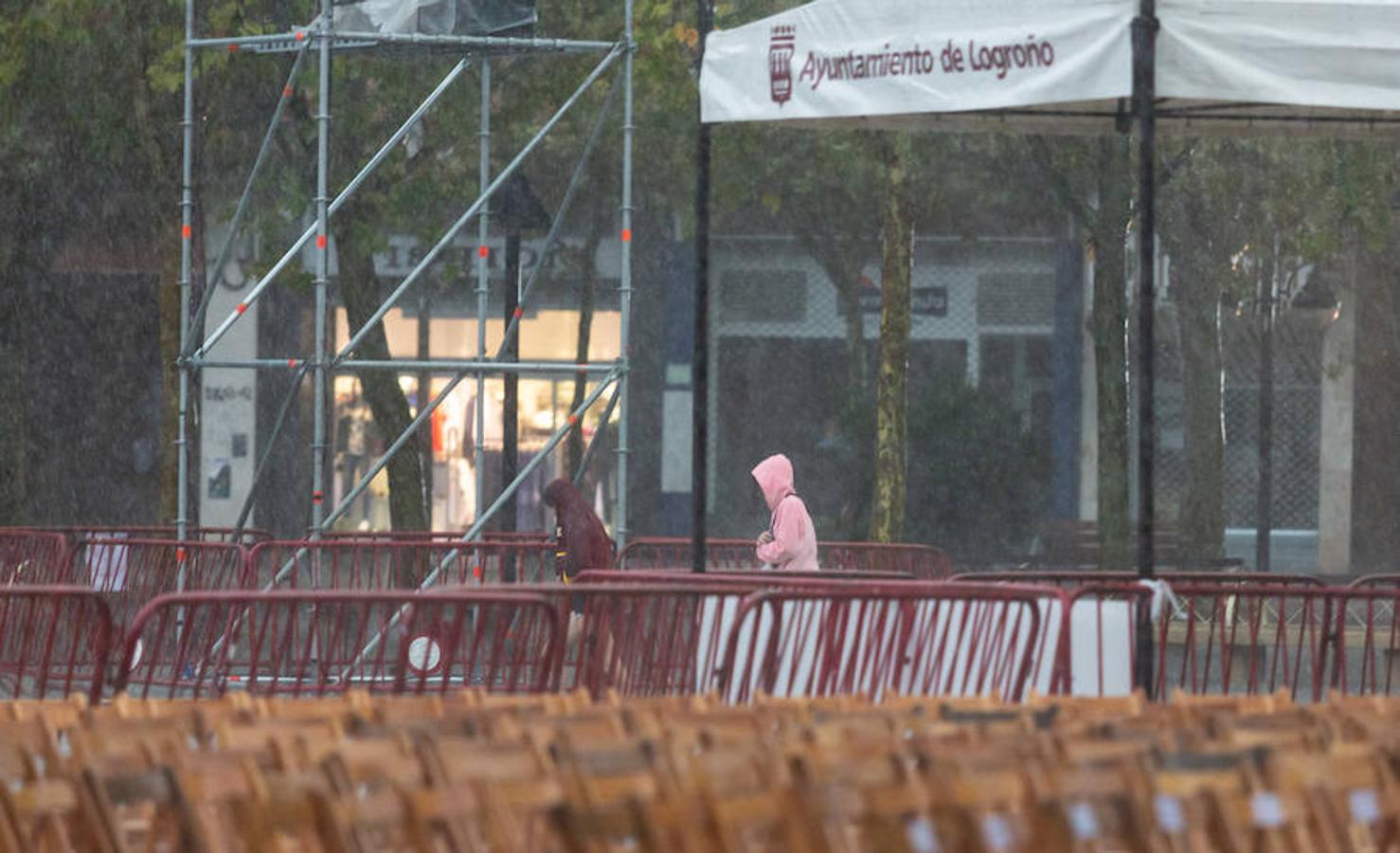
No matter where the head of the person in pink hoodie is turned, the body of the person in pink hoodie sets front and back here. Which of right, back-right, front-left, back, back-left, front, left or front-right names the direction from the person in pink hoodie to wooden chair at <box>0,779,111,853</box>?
left

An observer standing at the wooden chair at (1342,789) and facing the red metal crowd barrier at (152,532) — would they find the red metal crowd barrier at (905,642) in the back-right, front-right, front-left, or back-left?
front-right

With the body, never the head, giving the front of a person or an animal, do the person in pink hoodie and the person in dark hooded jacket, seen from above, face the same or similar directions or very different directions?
same or similar directions

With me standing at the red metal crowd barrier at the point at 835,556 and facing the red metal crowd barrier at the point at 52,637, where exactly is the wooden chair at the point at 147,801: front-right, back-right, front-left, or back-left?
front-left

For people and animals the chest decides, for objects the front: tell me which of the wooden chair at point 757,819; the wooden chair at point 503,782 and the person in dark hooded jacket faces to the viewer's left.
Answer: the person in dark hooded jacket

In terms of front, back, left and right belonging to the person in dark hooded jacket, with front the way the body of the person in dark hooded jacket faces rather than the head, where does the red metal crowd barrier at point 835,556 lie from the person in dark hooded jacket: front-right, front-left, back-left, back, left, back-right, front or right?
back-right

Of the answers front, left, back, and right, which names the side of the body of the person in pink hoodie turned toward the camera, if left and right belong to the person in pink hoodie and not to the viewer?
left

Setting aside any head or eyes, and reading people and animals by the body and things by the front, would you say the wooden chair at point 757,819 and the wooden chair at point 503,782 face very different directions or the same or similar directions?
same or similar directions

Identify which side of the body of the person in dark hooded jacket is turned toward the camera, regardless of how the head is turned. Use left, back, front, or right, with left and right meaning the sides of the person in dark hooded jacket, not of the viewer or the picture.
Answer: left

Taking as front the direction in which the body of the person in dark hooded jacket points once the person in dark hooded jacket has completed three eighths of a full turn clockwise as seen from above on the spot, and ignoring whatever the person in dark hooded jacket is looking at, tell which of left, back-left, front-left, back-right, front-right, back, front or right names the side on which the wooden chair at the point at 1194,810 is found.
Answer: back-right
